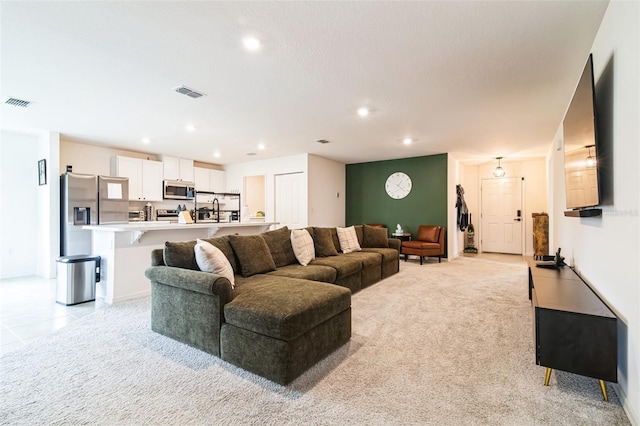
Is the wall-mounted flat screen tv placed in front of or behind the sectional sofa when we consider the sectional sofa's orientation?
in front

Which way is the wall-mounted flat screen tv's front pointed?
to the viewer's left

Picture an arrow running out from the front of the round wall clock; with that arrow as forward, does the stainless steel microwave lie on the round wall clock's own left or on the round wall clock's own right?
on the round wall clock's own right

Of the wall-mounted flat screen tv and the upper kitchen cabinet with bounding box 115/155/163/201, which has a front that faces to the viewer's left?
the wall-mounted flat screen tv

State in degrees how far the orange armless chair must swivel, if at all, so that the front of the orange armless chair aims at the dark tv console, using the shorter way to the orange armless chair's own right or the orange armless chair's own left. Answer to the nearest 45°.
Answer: approximately 45° to the orange armless chair's own left

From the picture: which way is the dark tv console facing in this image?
to the viewer's left

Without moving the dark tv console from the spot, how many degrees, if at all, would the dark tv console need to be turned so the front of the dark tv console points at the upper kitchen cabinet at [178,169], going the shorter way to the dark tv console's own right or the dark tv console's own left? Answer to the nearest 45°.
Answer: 0° — it already faces it

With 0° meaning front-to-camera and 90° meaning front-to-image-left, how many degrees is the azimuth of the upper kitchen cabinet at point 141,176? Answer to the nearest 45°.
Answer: approximately 315°

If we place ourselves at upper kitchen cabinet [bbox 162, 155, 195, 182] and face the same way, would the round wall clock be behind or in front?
in front

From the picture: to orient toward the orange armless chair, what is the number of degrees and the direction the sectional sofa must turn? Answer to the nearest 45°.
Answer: approximately 90° to its left

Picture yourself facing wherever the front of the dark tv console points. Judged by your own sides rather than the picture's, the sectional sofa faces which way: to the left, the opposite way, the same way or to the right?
the opposite way
